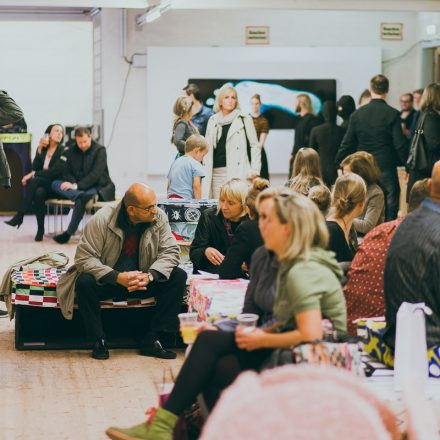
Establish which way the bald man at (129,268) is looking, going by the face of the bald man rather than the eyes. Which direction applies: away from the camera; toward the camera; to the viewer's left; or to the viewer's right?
to the viewer's right

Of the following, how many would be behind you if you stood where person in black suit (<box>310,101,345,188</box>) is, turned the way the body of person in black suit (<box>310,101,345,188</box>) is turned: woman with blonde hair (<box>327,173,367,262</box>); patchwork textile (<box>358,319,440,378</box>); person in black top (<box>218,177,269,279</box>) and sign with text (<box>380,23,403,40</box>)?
3

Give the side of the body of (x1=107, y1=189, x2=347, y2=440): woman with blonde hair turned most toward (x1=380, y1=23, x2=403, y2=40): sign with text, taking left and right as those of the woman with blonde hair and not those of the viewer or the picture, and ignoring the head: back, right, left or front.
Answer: right

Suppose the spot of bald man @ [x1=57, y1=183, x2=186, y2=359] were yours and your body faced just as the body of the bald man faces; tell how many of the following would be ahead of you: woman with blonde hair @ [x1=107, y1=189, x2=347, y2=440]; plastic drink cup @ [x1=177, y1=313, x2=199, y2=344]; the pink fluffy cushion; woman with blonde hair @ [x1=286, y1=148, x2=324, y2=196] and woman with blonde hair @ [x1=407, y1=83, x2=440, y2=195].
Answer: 3

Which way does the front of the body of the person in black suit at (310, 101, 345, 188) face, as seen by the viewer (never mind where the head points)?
away from the camera

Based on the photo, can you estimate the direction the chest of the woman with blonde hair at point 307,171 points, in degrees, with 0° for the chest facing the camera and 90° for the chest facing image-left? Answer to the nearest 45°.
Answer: approximately 180°

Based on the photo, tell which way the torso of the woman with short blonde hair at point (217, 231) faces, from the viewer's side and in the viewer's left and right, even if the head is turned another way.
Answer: facing the viewer and to the right of the viewer

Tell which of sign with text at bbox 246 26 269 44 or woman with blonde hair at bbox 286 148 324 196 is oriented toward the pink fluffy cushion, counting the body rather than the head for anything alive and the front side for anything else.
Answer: the sign with text

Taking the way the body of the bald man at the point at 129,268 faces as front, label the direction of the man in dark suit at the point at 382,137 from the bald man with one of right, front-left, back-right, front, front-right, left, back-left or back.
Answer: back-left

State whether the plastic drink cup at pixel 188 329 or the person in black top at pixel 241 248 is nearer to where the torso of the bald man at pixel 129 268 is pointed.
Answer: the plastic drink cup

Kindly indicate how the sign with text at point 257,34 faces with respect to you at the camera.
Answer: facing the viewer

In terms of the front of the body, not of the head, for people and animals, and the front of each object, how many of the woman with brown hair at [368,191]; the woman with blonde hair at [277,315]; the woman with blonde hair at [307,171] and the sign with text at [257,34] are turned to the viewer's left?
2

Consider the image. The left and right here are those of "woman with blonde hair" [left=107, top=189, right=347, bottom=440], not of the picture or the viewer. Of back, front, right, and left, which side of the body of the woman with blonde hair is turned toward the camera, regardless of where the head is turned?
left

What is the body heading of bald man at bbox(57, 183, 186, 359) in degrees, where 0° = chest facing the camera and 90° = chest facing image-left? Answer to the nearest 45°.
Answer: approximately 0°
